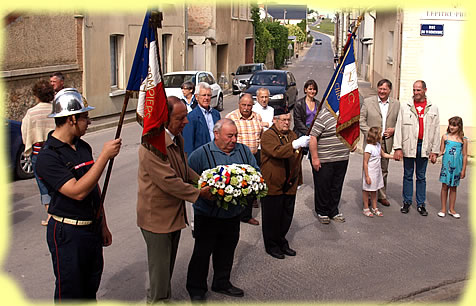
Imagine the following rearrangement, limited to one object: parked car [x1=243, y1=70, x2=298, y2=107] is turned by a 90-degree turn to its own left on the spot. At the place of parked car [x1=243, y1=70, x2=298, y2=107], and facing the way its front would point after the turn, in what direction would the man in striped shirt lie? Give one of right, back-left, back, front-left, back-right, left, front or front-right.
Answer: front-right

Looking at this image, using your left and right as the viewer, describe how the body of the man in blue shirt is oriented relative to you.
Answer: facing the viewer and to the right of the viewer

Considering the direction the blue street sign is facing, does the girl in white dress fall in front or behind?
in front

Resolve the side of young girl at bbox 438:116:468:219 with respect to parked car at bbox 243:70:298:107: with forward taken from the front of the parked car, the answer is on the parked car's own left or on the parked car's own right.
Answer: on the parked car's own left

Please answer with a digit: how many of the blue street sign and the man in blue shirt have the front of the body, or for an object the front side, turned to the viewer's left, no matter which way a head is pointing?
0

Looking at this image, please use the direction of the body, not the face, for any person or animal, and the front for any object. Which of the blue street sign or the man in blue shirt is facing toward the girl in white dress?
the blue street sign

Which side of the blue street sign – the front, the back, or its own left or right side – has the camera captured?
front

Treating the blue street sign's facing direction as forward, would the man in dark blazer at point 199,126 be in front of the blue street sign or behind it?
in front

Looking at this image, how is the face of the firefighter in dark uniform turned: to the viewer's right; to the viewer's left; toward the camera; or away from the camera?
to the viewer's right

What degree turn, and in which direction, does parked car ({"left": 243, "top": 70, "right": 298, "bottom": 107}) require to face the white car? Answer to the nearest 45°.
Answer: approximately 45° to its right

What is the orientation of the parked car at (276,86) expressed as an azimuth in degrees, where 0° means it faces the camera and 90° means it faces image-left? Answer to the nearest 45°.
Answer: approximately 45°

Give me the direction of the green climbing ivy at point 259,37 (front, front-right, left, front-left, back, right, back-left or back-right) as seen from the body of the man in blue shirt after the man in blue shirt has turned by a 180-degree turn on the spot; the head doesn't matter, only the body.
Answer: front-right

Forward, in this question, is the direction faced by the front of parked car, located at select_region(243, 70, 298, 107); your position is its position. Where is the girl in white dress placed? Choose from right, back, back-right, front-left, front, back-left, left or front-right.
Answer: front-left
